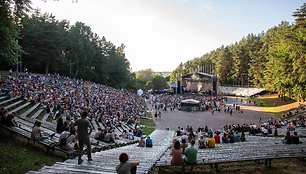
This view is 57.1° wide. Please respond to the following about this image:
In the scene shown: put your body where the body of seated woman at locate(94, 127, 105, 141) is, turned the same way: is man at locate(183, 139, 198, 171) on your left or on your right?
on your right

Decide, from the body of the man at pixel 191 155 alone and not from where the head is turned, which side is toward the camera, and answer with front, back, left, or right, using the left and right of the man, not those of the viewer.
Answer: back

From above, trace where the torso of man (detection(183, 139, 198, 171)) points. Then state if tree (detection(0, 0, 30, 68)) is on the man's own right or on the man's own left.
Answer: on the man's own left

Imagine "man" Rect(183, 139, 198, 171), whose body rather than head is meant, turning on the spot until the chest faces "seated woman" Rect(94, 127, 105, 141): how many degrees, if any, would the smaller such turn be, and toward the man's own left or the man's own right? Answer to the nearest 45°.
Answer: approximately 45° to the man's own left

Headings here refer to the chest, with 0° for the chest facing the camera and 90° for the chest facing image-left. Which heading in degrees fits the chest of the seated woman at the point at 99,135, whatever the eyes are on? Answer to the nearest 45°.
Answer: approximately 225°
